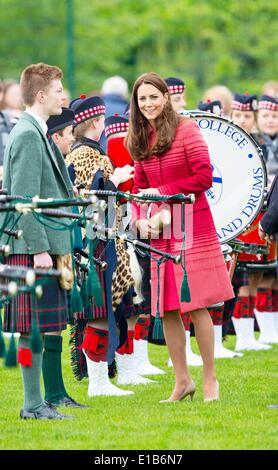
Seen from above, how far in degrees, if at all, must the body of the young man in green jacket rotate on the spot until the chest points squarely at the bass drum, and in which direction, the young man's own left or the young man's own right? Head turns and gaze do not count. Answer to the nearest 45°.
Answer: approximately 45° to the young man's own left

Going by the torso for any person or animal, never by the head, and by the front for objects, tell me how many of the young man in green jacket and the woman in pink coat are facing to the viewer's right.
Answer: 1

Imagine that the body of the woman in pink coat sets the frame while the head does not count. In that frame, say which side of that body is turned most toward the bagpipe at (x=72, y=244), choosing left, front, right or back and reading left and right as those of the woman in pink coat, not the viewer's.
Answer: front

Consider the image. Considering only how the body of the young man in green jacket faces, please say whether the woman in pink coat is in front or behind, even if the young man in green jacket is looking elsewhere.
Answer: in front

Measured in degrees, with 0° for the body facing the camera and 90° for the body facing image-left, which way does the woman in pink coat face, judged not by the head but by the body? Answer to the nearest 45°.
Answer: approximately 45°

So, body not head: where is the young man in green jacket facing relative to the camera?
to the viewer's right

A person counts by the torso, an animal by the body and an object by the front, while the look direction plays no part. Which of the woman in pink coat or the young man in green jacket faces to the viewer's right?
the young man in green jacket

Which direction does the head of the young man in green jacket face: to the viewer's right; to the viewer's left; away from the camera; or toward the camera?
to the viewer's right

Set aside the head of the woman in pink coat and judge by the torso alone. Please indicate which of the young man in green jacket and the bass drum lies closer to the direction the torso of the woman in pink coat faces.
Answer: the young man in green jacket

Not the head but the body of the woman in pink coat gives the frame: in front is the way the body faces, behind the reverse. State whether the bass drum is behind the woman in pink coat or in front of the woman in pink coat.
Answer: behind

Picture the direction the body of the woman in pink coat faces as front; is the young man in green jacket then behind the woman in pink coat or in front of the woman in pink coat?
in front
